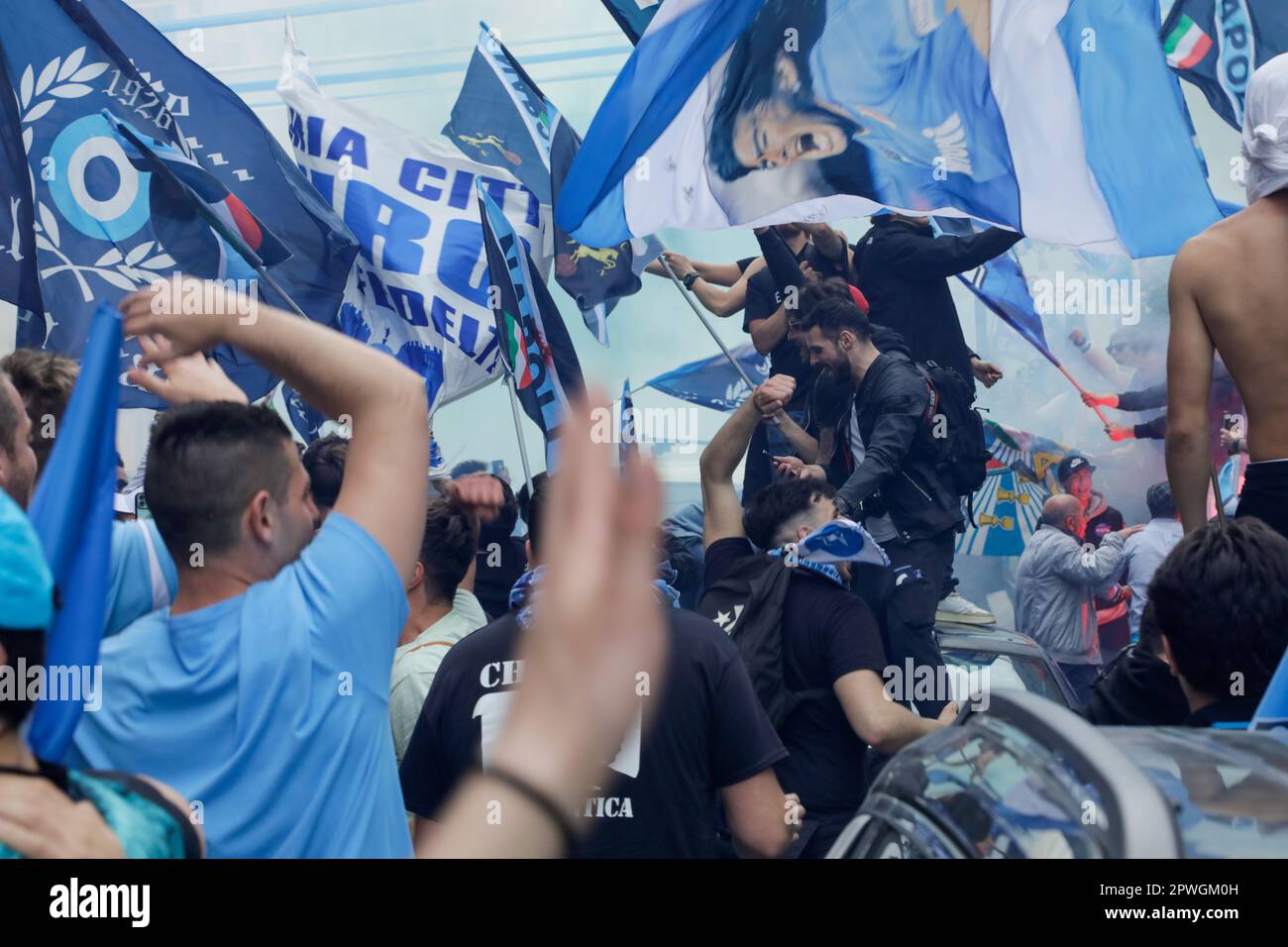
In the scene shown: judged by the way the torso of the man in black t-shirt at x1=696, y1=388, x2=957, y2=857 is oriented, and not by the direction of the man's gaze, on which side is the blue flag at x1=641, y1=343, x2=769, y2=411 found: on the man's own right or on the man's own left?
on the man's own left

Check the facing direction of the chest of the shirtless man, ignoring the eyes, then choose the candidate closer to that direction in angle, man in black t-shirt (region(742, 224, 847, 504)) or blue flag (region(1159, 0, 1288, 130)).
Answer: the blue flag

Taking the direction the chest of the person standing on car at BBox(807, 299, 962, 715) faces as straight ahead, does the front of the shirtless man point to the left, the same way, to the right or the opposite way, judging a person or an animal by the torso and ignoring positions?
to the right

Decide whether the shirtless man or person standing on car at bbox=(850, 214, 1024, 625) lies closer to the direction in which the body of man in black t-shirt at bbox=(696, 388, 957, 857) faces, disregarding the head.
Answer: the person standing on car

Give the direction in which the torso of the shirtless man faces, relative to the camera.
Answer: away from the camera

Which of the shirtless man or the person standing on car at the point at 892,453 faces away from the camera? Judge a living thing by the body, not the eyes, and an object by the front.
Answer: the shirtless man

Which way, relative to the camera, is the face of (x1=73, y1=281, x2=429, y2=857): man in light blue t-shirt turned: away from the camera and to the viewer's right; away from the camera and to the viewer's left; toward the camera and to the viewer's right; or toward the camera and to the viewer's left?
away from the camera and to the viewer's right

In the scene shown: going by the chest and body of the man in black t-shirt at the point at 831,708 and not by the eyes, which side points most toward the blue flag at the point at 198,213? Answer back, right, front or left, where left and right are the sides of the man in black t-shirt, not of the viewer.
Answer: left

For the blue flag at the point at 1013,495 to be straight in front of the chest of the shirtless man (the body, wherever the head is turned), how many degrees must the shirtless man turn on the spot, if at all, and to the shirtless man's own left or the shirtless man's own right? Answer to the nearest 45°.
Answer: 0° — they already face it

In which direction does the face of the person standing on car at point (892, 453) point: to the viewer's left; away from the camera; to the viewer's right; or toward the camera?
to the viewer's left

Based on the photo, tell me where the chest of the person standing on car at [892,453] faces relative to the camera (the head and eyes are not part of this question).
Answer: to the viewer's left

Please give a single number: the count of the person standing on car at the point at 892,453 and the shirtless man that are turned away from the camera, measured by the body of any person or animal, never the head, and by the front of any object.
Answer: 1

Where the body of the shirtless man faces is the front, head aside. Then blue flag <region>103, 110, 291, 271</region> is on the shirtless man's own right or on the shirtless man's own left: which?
on the shirtless man's own left
